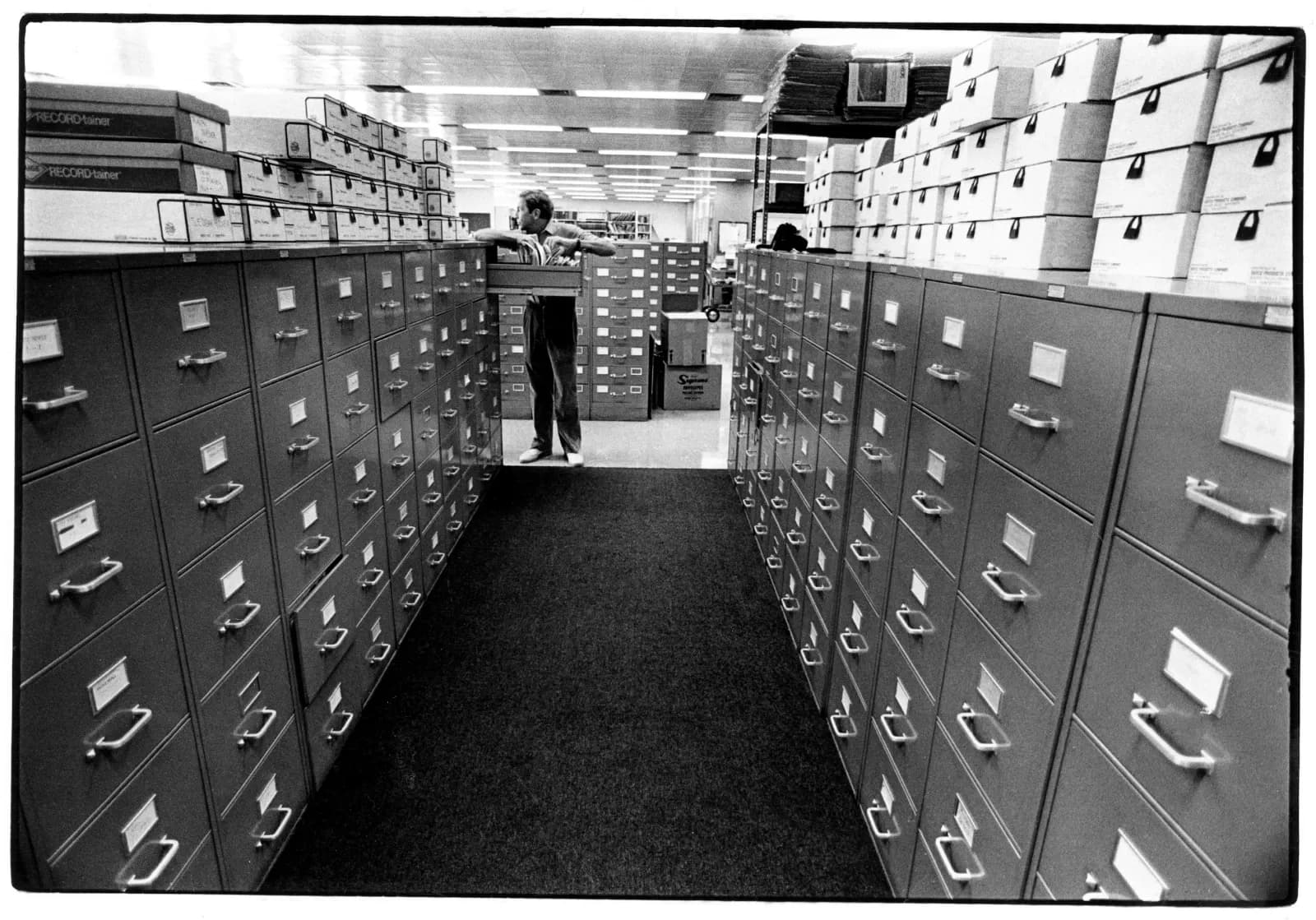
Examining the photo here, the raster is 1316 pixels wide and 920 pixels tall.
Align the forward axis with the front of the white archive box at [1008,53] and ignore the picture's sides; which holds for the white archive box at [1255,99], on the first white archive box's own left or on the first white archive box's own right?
on the first white archive box's own left

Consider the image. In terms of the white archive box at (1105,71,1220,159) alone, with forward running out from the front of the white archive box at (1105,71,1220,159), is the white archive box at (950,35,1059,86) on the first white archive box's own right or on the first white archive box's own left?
on the first white archive box's own right

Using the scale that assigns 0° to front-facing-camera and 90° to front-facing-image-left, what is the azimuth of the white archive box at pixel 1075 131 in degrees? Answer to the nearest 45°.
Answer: approximately 45°

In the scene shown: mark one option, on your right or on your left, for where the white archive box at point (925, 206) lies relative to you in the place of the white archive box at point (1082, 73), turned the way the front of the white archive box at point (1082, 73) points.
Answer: on your right
